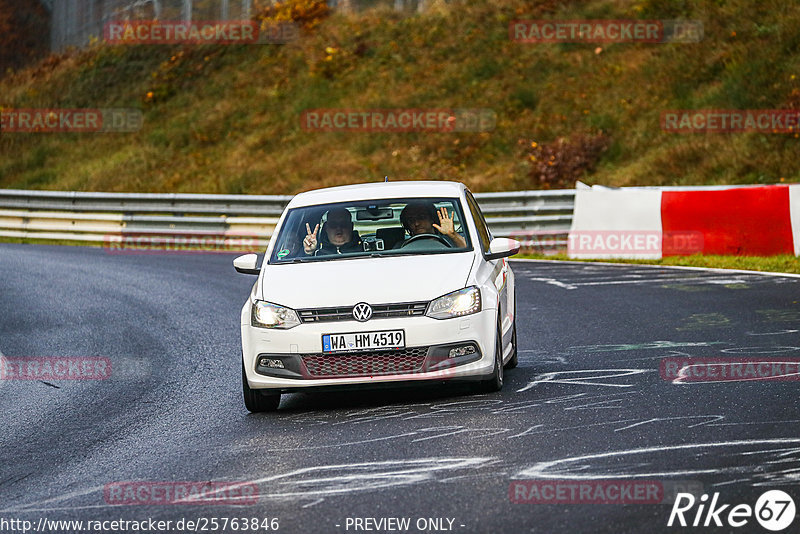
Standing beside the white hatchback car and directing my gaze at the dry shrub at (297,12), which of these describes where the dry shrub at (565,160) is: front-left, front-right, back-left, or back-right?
front-right

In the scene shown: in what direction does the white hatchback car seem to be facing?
toward the camera

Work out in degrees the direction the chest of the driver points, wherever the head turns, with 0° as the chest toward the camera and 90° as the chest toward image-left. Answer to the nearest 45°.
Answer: approximately 0°

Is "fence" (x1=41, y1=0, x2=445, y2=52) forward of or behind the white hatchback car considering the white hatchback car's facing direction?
behind

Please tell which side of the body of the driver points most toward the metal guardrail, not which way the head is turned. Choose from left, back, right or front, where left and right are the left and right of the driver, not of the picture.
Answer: back

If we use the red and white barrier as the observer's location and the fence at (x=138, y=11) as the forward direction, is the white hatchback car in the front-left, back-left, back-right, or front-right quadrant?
back-left

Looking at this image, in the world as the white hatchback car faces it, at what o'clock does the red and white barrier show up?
The red and white barrier is roughly at 7 o'clock from the white hatchback car.

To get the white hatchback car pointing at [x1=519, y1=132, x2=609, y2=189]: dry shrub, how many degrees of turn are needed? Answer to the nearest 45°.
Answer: approximately 180°

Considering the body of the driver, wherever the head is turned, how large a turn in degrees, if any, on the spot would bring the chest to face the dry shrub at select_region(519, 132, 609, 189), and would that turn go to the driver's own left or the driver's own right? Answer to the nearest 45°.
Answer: approximately 180°

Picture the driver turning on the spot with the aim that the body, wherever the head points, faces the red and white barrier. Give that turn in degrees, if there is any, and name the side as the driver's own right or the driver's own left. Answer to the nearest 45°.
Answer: approximately 135° to the driver's own left

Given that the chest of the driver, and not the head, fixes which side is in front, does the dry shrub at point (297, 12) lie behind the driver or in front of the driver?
behind
